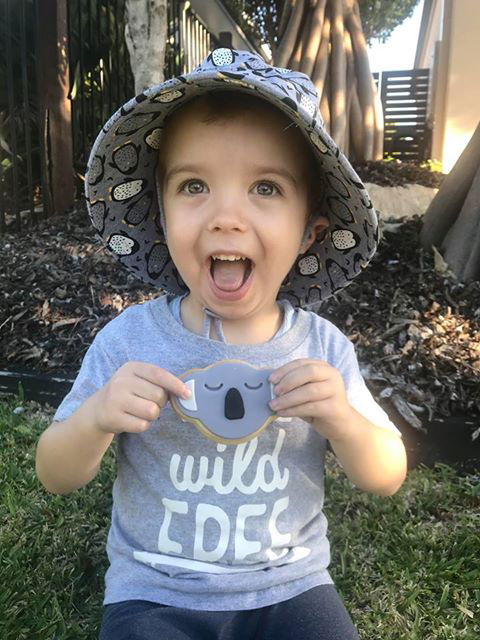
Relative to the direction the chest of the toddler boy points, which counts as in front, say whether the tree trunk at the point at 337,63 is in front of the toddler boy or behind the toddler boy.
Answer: behind

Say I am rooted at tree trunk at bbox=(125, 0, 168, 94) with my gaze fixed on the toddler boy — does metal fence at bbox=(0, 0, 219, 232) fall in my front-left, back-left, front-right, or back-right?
back-right

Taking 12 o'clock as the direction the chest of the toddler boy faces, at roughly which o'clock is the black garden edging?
The black garden edging is roughly at 5 o'clock from the toddler boy.

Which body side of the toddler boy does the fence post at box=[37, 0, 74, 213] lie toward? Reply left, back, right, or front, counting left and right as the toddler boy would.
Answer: back

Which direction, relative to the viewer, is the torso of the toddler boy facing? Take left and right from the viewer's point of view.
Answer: facing the viewer

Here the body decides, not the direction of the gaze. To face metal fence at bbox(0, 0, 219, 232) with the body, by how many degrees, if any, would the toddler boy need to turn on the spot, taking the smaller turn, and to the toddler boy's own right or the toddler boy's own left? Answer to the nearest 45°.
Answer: approximately 180°

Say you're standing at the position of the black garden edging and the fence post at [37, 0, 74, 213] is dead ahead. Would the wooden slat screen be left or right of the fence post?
right

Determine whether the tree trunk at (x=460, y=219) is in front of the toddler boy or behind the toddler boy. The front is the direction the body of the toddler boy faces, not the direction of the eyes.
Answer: behind

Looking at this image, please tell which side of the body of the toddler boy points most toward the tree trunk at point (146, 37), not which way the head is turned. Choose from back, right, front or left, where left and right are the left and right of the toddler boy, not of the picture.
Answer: back
